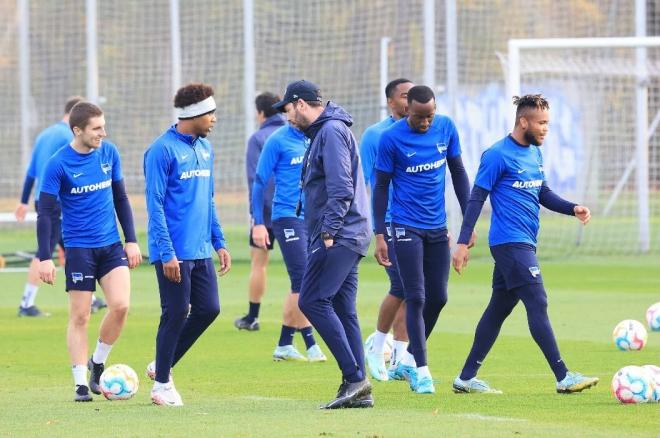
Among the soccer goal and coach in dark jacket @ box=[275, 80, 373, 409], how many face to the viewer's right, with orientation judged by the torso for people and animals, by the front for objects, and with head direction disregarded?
0

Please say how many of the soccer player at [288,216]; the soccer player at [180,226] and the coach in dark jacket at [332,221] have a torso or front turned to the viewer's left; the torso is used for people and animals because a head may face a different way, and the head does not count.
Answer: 1

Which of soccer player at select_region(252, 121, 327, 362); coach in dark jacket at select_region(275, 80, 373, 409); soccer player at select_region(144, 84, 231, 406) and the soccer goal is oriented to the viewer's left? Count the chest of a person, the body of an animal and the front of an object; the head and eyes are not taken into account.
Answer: the coach in dark jacket

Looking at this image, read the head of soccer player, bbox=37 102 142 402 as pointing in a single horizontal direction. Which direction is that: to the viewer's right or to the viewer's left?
to the viewer's right

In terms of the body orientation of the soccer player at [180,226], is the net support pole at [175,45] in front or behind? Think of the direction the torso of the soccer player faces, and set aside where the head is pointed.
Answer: behind

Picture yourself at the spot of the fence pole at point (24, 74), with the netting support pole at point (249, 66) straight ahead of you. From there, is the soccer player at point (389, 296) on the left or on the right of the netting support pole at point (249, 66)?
right

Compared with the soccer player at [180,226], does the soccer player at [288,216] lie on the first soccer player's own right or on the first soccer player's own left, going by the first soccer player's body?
on the first soccer player's own left

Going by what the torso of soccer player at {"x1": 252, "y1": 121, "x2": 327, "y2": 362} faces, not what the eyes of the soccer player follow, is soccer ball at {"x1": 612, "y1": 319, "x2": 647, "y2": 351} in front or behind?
in front

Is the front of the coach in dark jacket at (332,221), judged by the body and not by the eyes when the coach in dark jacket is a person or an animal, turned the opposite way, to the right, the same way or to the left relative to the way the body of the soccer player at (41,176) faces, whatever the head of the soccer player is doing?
the opposite way

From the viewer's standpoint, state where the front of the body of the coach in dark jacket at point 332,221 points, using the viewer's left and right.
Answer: facing to the left of the viewer

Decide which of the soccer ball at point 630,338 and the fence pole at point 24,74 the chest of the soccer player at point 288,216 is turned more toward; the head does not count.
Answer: the soccer ball

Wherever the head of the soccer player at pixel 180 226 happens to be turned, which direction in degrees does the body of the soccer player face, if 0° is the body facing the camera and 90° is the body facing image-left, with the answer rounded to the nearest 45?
approximately 315°

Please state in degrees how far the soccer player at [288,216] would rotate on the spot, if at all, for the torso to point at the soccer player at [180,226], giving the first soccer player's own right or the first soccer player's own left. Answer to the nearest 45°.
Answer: approximately 45° to the first soccer player's own right

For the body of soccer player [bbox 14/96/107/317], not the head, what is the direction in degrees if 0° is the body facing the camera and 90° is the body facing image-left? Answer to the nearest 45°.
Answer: approximately 270°
